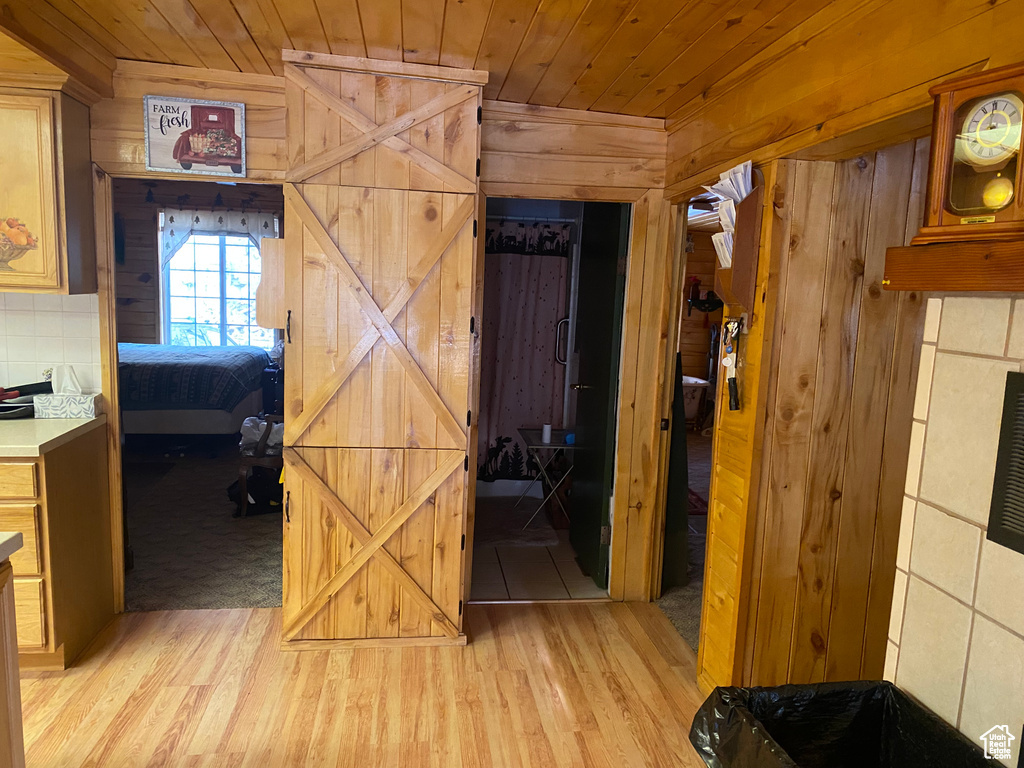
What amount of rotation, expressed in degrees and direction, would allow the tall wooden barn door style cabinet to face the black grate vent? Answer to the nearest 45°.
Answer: approximately 45° to its left

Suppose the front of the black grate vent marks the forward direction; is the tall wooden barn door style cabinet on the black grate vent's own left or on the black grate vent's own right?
on the black grate vent's own right

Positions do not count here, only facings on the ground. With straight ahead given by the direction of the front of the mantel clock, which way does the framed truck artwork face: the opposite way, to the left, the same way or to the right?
to the left

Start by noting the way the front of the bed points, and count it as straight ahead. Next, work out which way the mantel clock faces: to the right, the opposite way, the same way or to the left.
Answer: the opposite way

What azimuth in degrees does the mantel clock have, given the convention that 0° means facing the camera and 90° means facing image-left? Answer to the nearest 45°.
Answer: approximately 45°

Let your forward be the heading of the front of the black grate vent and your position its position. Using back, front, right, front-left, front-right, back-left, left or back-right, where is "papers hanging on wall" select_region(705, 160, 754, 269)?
right

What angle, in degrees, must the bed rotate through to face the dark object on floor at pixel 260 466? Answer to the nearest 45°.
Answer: approximately 90° to its right

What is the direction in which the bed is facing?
to the viewer's right

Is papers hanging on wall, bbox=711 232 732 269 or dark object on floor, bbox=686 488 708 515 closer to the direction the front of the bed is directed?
the dark object on floor

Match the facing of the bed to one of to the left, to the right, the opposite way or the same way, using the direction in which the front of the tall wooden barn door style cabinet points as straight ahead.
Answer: to the left
